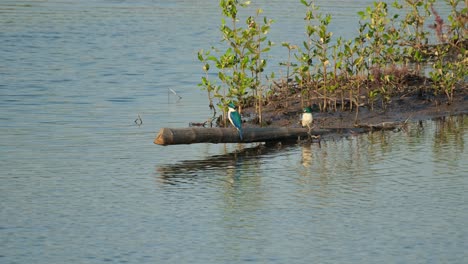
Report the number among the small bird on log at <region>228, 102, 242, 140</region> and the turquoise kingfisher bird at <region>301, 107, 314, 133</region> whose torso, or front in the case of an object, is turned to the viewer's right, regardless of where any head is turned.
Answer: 0
